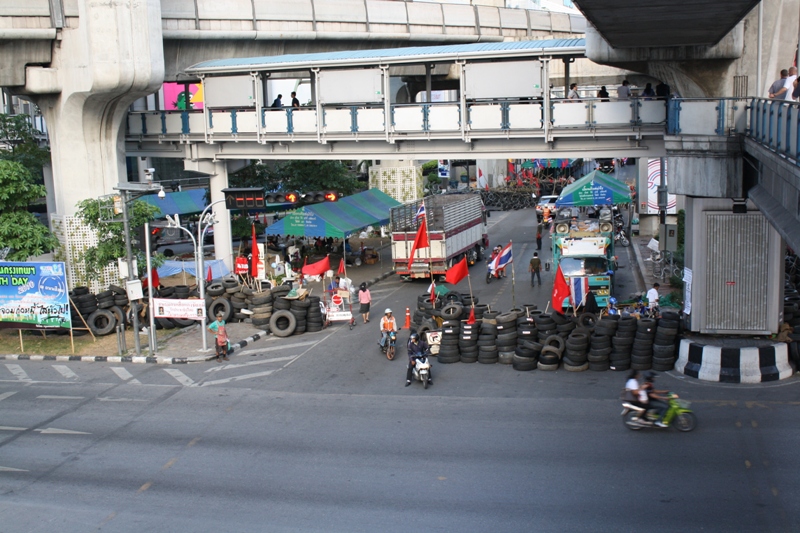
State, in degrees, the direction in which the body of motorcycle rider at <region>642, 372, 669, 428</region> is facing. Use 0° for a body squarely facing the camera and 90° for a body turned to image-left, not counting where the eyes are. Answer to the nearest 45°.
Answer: approximately 270°

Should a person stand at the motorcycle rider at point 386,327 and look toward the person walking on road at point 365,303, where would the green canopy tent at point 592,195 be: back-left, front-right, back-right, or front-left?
front-right

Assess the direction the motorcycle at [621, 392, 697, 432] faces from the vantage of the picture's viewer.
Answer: facing to the right of the viewer

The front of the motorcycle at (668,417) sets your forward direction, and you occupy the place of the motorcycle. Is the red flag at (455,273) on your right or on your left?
on your left

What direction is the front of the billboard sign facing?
toward the camera

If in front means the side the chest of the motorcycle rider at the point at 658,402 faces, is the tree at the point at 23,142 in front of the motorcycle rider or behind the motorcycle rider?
behind

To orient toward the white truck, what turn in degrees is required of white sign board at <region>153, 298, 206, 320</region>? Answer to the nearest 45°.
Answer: approximately 135° to its left

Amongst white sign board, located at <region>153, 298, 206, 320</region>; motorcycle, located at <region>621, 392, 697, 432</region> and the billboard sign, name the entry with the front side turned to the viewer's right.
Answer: the motorcycle

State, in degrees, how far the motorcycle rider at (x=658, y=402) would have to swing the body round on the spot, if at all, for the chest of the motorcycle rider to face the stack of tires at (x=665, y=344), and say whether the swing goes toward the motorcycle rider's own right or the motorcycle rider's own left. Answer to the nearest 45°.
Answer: approximately 90° to the motorcycle rider's own left

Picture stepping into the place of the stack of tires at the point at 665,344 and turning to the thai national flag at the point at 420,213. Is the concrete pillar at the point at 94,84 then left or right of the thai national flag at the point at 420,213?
left

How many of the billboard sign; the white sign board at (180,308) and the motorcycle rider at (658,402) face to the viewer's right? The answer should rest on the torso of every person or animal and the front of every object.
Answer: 1

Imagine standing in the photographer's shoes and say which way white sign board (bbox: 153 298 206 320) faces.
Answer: facing the viewer

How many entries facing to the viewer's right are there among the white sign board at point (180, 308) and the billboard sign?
0

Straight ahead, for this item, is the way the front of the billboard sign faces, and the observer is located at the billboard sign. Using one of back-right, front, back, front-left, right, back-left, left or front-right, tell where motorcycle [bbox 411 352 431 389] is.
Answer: front-left

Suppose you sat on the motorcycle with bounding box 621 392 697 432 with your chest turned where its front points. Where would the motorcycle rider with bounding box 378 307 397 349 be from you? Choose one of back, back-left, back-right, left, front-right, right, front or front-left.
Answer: back-left
